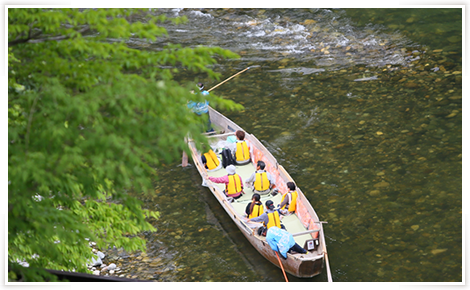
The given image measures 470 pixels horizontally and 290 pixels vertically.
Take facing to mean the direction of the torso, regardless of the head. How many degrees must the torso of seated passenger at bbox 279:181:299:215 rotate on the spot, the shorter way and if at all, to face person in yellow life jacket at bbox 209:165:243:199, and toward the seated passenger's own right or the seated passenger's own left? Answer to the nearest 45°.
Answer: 0° — they already face them

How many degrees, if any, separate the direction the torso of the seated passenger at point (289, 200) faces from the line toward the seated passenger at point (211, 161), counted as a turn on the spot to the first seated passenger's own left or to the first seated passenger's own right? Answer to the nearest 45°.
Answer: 0° — they already face them

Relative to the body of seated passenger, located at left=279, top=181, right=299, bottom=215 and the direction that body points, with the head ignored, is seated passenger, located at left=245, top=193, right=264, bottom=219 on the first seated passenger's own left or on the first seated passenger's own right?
on the first seated passenger's own left

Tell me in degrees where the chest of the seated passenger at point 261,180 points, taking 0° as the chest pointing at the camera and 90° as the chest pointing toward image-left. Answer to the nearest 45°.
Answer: approximately 180°

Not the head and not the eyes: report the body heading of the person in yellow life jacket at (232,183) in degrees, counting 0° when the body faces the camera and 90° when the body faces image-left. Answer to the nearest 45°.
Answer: approximately 135°

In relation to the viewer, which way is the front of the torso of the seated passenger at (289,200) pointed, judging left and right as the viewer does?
facing away from the viewer and to the left of the viewer
